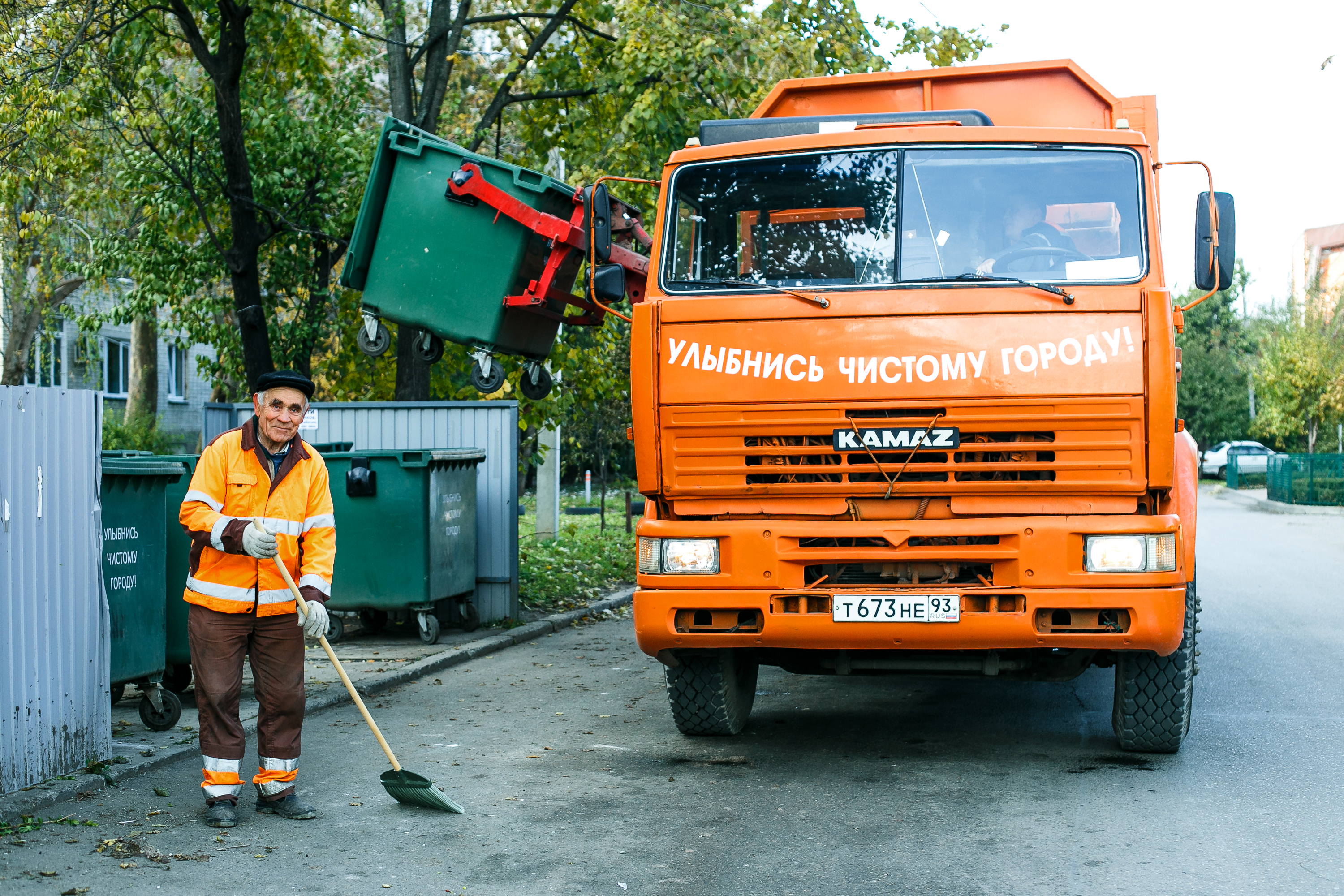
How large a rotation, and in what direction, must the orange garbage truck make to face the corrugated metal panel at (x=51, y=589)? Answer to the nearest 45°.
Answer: approximately 90° to its right

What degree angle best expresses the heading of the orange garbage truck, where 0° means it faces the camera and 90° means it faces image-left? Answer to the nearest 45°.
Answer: approximately 0°

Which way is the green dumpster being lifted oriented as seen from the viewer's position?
to the viewer's right

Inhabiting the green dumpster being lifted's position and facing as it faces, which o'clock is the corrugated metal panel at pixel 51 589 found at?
The corrugated metal panel is roughly at 4 o'clock from the green dumpster being lifted.

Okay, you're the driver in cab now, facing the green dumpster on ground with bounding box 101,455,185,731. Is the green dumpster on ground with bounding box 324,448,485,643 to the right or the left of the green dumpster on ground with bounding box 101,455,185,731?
right

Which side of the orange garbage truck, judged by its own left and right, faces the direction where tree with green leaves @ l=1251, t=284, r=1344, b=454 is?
back

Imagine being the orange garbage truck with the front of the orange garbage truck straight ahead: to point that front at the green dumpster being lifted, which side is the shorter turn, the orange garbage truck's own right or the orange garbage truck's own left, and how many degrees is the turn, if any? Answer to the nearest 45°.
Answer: approximately 135° to the orange garbage truck's own right

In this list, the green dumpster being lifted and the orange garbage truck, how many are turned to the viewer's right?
1

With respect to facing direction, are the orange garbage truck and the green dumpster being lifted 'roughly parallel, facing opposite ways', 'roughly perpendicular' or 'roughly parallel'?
roughly perpendicular
